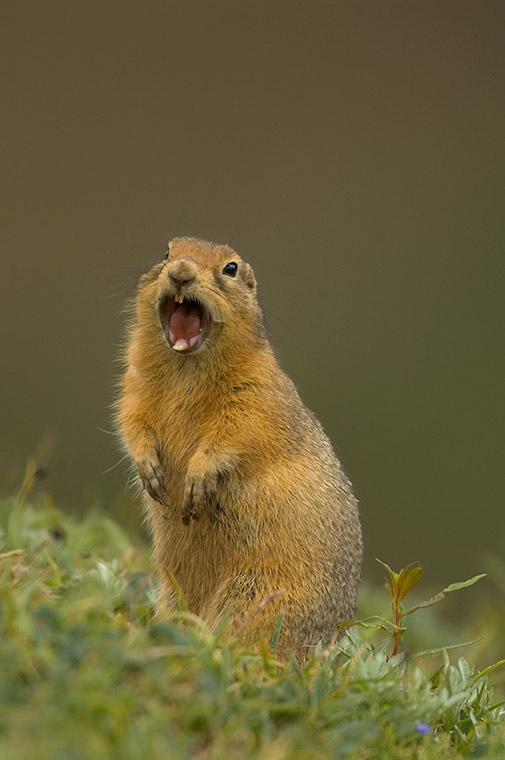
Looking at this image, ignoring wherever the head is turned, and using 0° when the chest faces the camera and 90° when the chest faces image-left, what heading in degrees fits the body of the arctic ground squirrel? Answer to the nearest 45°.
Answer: approximately 45°

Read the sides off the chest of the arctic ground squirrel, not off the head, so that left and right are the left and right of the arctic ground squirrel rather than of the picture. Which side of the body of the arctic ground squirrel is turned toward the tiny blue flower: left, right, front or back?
left
